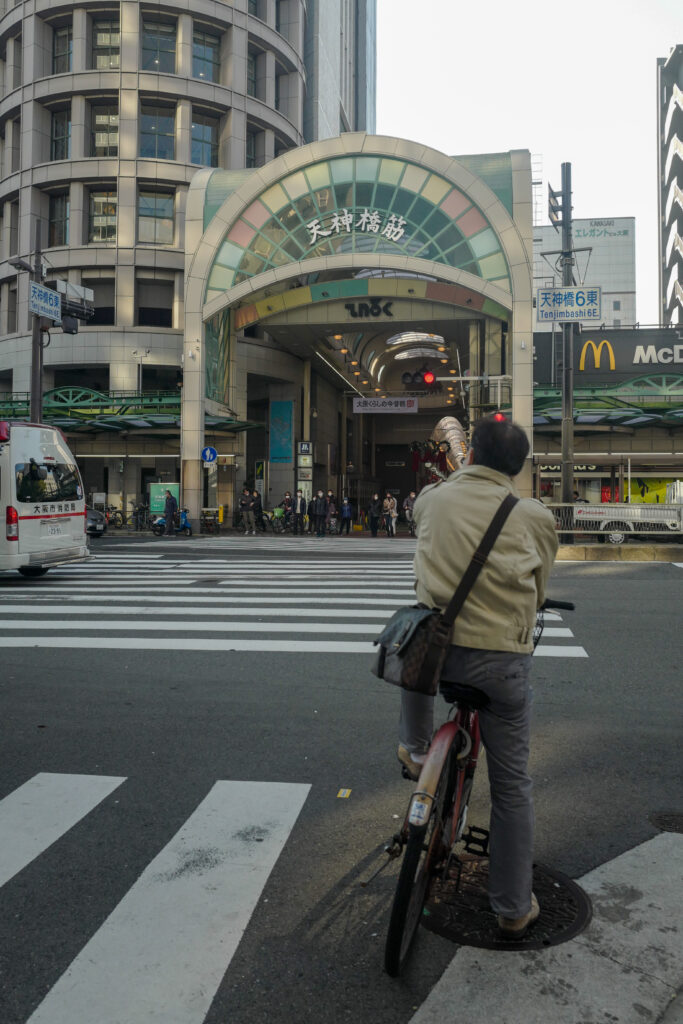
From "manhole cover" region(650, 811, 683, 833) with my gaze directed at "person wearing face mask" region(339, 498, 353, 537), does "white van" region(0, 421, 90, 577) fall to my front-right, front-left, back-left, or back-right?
front-left

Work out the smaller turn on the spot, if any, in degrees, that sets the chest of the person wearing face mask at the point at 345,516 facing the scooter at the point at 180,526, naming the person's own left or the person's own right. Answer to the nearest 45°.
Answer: approximately 45° to the person's own right

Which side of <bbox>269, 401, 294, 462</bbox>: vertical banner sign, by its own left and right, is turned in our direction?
front

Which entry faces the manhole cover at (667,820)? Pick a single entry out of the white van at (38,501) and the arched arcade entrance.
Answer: the arched arcade entrance

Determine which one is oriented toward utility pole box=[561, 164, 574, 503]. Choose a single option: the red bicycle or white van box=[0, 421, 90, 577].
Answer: the red bicycle

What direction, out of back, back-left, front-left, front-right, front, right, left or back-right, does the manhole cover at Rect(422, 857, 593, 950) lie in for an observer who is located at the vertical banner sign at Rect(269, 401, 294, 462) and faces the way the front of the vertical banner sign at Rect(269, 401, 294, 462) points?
front

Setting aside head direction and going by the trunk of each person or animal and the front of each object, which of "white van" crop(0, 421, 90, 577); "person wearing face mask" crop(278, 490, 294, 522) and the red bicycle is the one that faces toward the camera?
the person wearing face mask

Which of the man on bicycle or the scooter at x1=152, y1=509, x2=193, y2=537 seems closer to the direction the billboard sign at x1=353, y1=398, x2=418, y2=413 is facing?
the man on bicycle

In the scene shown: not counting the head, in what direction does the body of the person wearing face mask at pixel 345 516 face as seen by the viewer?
toward the camera

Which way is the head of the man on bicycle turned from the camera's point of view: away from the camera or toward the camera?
away from the camera

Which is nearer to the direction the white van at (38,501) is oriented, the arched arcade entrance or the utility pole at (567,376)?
the arched arcade entrance

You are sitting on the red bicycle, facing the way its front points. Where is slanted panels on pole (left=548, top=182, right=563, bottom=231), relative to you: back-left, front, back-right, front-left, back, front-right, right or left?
front

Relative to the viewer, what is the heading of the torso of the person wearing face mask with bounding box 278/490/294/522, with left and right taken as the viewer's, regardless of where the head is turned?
facing the viewer

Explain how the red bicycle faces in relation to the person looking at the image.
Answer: facing away from the viewer

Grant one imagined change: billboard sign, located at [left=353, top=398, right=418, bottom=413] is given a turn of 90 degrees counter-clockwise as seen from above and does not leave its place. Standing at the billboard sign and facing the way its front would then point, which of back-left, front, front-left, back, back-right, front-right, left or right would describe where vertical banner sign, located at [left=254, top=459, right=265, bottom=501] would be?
back-right

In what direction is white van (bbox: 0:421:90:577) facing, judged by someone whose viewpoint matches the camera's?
facing away from the viewer and to the left of the viewer
